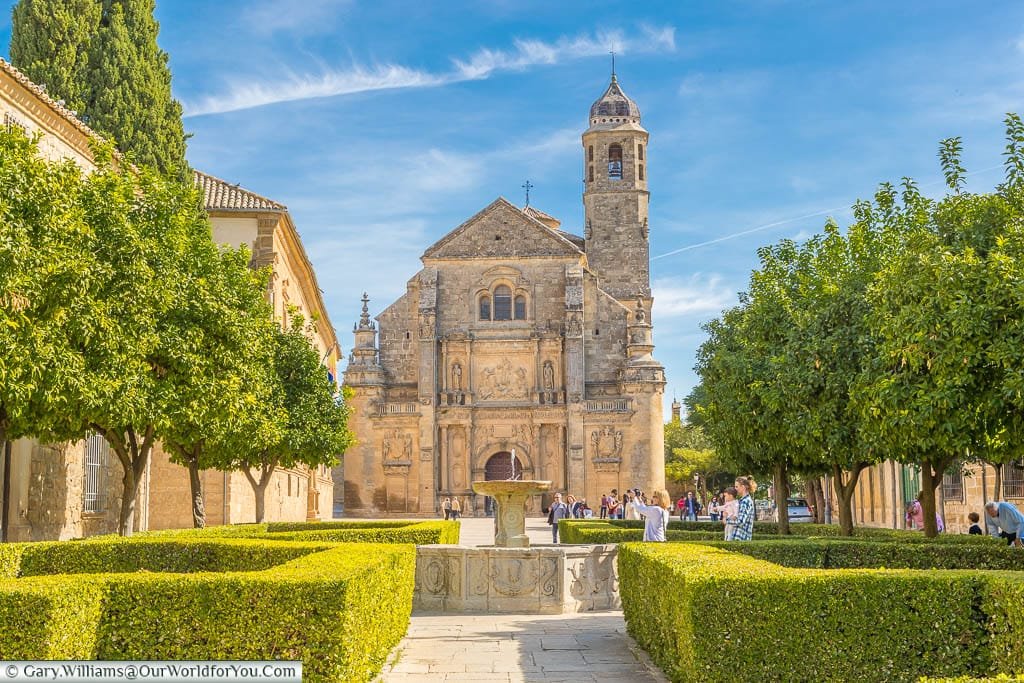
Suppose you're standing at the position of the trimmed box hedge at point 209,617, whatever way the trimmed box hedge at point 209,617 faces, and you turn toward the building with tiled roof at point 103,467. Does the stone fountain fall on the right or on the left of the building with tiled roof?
right

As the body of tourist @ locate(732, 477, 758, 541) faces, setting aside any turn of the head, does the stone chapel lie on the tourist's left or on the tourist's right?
on the tourist's right

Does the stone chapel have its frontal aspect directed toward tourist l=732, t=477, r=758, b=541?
yes

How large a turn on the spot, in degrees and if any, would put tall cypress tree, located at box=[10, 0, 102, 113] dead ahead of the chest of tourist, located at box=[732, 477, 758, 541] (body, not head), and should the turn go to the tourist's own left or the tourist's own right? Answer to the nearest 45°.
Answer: approximately 45° to the tourist's own right

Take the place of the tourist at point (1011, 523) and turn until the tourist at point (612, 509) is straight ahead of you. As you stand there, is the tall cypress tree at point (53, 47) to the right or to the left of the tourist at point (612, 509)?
left

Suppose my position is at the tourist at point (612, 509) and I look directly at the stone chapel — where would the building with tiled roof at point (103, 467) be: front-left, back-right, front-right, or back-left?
back-left
